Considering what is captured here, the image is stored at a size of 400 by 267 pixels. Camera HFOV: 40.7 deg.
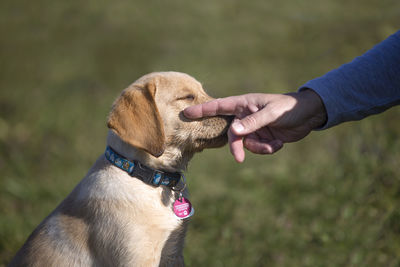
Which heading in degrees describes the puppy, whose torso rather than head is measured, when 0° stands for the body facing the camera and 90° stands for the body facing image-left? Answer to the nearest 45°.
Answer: approximately 270°
